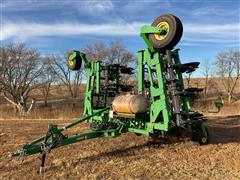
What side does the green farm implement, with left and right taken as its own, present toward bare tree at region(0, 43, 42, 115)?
right
